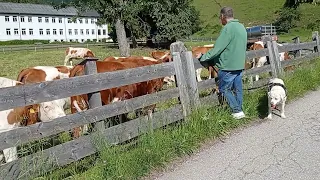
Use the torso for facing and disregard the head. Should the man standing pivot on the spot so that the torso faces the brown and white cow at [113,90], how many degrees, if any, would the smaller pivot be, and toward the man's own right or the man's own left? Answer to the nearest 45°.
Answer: approximately 45° to the man's own left

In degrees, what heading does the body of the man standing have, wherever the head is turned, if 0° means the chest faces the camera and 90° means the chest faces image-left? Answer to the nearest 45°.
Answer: approximately 135°

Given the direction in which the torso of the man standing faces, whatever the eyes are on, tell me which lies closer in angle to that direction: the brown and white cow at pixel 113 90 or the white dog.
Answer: the brown and white cow
